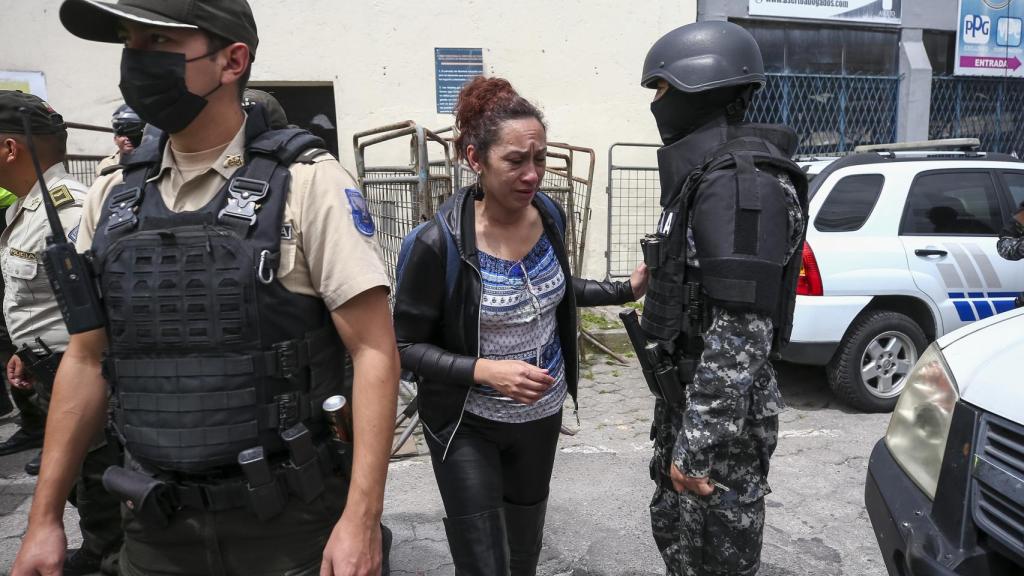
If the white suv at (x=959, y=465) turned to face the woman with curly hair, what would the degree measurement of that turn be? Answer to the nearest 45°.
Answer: approximately 45° to its right

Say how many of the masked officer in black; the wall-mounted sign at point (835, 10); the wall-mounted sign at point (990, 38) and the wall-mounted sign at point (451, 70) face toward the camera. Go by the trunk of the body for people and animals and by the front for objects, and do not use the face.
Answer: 3

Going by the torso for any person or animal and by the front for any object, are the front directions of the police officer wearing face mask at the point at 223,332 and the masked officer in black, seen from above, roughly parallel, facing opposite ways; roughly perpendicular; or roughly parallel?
roughly perpendicular

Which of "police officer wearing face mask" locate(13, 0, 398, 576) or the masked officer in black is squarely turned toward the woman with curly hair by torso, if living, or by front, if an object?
the masked officer in black

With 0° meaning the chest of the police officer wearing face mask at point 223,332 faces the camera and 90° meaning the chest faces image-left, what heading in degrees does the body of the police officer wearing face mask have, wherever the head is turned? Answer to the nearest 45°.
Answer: approximately 45°

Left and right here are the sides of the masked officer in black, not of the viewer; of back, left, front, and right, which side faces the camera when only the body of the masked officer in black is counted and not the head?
left

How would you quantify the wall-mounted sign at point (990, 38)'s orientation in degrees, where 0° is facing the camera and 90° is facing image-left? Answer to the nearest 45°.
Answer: approximately 0°

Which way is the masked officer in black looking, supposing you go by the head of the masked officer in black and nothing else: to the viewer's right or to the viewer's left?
to the viewer's left

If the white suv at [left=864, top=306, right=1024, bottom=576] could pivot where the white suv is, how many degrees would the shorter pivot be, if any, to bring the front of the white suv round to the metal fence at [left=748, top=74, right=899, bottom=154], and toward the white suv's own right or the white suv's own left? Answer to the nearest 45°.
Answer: approximately 135° to the white suv's own right

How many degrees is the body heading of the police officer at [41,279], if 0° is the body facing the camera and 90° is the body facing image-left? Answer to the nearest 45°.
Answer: approximately 45°
